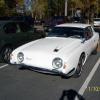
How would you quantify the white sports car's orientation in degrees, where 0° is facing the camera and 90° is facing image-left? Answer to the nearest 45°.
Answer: approximately 45°

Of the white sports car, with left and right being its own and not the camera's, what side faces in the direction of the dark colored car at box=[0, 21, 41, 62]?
right
